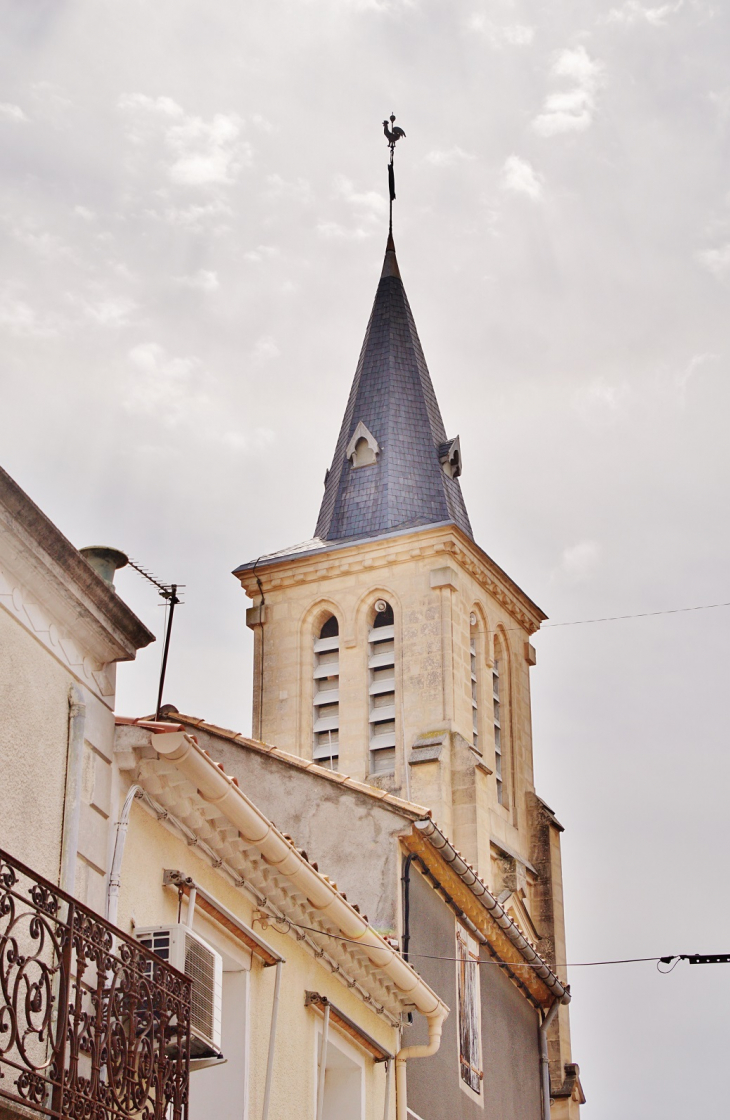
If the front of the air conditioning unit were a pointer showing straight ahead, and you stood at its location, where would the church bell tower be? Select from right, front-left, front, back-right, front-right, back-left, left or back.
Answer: back-left

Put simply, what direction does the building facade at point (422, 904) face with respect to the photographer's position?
facing the viewer and to the right of the viewer

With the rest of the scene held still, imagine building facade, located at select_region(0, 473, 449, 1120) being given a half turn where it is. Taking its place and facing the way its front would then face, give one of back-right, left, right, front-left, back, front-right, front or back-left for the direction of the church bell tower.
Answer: front-right

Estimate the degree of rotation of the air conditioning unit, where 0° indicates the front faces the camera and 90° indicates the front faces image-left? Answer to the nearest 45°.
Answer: approximately 315°

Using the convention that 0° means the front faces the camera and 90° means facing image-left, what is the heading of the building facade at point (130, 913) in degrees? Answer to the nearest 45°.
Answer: approximately 315°

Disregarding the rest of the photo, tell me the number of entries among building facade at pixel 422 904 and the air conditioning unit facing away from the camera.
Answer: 0

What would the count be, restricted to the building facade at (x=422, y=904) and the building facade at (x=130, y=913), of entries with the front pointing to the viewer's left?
0
